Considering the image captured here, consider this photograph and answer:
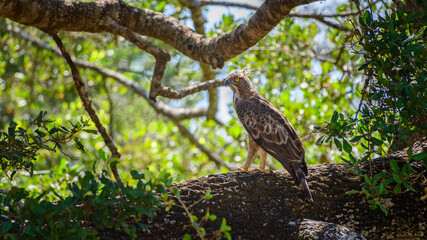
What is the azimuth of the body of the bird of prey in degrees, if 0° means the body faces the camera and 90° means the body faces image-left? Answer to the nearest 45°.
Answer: approximately 90°
